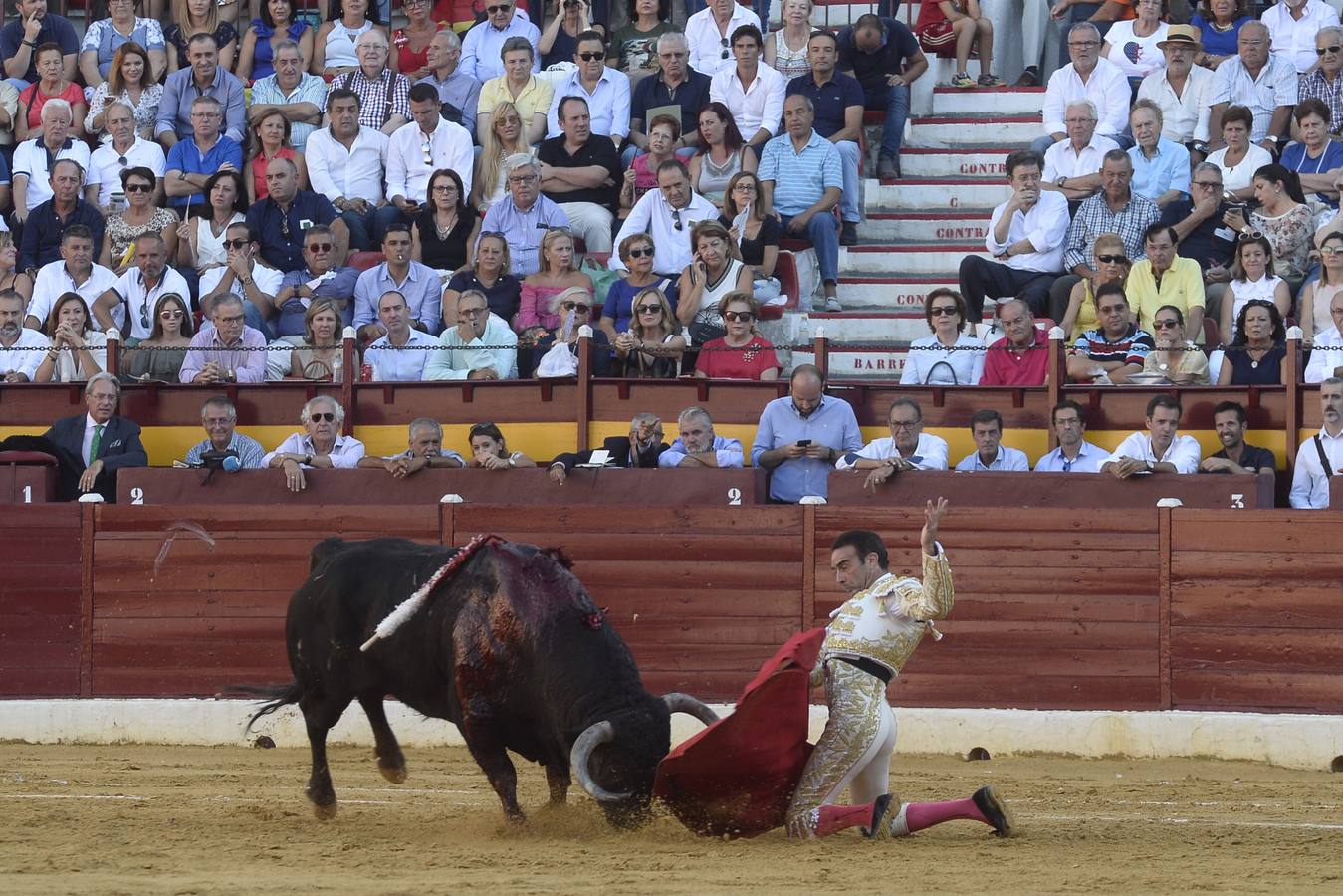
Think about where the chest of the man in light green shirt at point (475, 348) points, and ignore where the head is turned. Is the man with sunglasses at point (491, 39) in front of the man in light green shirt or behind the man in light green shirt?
behind

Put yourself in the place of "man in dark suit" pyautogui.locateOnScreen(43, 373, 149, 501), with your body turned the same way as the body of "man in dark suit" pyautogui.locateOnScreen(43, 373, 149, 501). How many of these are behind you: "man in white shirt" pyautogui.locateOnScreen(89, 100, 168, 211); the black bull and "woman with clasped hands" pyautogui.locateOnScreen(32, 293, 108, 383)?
2

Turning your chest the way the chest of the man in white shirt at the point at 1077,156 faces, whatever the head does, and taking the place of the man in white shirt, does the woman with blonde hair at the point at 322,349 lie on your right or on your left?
on your right

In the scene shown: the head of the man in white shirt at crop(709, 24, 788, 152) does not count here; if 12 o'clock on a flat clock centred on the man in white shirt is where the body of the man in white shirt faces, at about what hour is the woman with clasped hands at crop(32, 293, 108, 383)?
The woman with clasped hands is roughly at 2 o'clock from the man in white shirt.

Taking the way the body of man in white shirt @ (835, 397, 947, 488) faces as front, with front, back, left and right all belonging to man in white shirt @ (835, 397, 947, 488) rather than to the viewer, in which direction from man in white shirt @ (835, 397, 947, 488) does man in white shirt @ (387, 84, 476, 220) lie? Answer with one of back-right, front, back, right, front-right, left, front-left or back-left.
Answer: back-right

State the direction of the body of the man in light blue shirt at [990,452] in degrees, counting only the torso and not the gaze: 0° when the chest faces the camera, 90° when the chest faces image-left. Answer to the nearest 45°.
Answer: approximately 0°

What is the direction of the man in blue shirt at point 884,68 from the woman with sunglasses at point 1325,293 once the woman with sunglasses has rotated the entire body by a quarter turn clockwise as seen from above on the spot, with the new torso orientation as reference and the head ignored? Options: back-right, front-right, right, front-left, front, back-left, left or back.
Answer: front-right

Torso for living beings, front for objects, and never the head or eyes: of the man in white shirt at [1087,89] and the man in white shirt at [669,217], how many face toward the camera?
2

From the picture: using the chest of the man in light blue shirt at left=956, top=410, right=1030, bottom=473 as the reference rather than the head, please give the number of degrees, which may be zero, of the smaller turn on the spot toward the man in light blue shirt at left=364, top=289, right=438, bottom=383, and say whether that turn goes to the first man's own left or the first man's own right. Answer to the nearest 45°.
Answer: approximately 90° to the first man's own right

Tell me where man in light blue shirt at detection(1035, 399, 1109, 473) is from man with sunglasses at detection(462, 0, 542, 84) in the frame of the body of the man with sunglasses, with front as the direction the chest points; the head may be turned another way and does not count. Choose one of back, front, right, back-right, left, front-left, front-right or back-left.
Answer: front-left

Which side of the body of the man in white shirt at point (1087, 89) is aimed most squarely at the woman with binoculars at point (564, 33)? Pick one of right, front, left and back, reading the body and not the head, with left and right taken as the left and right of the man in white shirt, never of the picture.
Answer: right

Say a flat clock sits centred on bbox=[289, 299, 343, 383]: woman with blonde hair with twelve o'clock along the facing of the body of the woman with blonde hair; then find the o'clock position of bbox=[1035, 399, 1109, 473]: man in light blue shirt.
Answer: The man in light blue shirt is roughly at 10 o'clock from the woman with blonde hair.

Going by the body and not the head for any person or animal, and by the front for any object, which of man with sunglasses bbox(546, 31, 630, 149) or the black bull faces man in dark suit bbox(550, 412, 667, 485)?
the man with sunglasses
